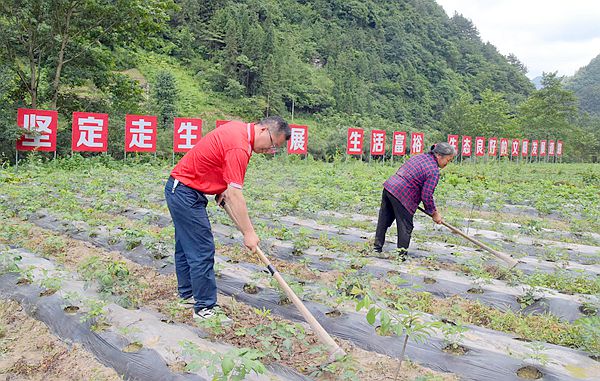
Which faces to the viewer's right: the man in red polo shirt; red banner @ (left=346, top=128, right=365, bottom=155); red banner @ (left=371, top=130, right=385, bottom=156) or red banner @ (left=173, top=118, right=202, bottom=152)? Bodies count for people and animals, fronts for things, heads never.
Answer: the man in red polo shirt

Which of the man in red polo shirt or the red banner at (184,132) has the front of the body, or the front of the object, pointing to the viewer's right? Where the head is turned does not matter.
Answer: the man in red polo shirt

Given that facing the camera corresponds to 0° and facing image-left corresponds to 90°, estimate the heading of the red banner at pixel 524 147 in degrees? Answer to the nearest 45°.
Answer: approximately 0°

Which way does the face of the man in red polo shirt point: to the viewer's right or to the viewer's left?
to the viewer's right

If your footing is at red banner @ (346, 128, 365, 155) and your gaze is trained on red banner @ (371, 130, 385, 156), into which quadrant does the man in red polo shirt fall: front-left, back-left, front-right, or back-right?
back-right

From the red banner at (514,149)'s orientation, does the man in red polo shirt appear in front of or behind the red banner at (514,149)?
in front

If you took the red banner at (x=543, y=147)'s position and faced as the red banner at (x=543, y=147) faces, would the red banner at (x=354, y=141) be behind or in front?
in front

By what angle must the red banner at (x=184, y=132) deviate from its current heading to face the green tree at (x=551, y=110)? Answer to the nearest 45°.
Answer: approximately 135° to its left

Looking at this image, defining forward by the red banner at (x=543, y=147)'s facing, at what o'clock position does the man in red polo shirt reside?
The man in red polo shirt is roughly at 12 o'clock from the red banner.
